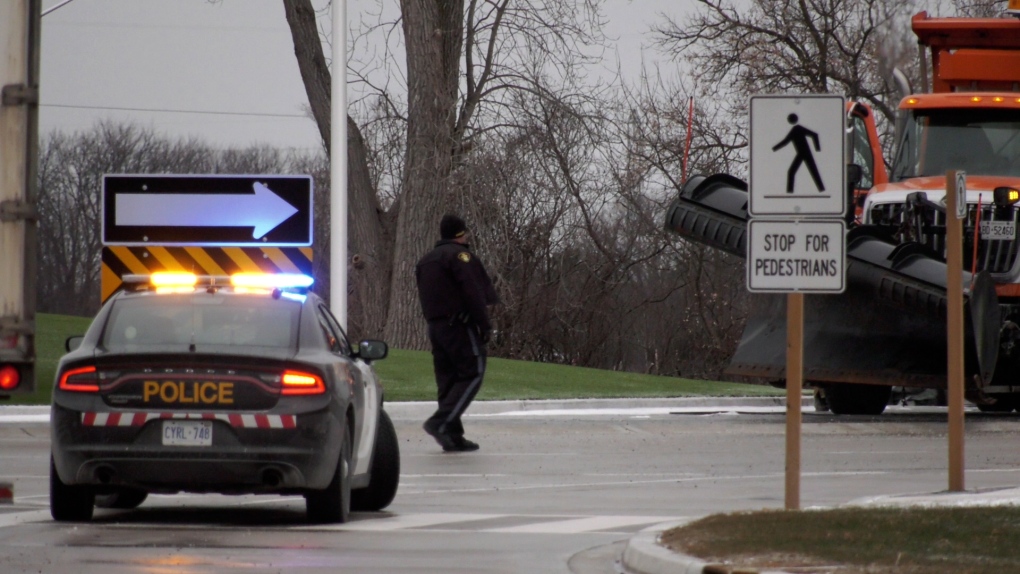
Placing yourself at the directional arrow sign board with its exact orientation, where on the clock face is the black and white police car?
The black and white police car is roughly at 12 o'clock from the directional arrow sign board.

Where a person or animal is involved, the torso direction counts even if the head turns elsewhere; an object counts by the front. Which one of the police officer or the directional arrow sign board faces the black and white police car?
the directional arrow sign board

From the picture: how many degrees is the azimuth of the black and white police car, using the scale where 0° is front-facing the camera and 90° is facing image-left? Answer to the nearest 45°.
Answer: approximately 180°

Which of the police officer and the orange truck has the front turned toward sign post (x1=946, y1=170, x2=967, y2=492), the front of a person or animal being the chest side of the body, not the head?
the orange truck

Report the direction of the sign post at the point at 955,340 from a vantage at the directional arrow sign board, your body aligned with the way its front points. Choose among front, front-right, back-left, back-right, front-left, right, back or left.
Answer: front-left

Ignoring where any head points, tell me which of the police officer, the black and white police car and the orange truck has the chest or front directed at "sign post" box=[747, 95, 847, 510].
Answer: the orange truck

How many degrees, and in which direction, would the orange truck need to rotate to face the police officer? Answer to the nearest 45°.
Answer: approximately 45° to its right

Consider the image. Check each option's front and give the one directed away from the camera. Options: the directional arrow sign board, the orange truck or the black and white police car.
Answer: the black and white police car

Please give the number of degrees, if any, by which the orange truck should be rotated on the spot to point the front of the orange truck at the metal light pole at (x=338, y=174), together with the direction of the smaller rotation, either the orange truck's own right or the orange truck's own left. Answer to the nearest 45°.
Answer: approximately 90° to the orange truck's own right

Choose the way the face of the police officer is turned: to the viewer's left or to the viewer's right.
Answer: to the viewer's right

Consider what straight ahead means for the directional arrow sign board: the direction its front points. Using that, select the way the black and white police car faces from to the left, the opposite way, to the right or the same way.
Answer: the opposite way

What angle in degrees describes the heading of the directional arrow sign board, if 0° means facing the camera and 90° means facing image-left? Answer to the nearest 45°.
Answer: approximately 0°

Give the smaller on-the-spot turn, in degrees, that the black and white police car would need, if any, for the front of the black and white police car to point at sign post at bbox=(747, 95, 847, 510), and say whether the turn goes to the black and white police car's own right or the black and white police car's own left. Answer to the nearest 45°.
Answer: approximately 90° to the black and white police car's own right
